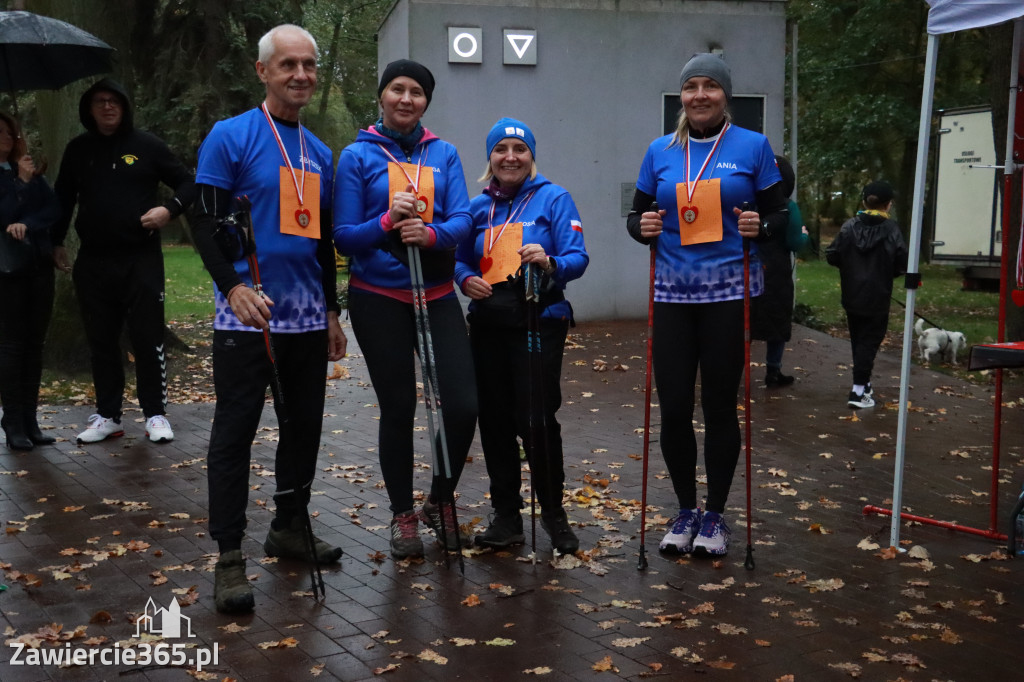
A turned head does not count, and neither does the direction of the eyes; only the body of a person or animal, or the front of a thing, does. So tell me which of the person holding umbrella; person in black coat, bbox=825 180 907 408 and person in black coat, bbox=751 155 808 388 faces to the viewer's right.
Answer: person in black coat, bbox=751 155 808 388

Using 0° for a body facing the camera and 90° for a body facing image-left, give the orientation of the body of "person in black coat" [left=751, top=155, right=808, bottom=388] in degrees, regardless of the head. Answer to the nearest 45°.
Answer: approximately 270°

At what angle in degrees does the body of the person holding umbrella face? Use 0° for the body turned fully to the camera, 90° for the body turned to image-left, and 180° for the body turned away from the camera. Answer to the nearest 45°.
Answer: approximately 0°

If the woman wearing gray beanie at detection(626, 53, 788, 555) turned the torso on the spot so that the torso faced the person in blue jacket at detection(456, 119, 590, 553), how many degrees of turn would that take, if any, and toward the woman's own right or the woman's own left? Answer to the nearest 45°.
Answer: approximately 90° to the woman's own right

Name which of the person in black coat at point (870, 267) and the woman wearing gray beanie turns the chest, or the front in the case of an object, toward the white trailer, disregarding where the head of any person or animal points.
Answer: the person in black coat

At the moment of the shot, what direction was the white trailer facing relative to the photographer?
facing away from the viewer

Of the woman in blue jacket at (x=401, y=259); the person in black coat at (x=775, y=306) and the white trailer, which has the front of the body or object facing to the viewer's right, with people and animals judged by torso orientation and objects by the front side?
the person in black coat

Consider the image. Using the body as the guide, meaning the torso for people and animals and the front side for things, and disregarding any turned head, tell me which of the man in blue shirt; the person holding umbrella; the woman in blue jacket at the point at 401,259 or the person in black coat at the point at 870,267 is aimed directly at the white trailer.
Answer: the person in black coat

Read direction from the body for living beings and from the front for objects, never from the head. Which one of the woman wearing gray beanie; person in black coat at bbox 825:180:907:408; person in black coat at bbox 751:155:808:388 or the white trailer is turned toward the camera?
the woman wearing gray beanie

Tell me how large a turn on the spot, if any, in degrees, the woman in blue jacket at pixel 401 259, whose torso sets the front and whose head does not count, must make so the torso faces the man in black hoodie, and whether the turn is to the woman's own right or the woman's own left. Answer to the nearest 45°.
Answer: approximately 135° to the woman's own right
